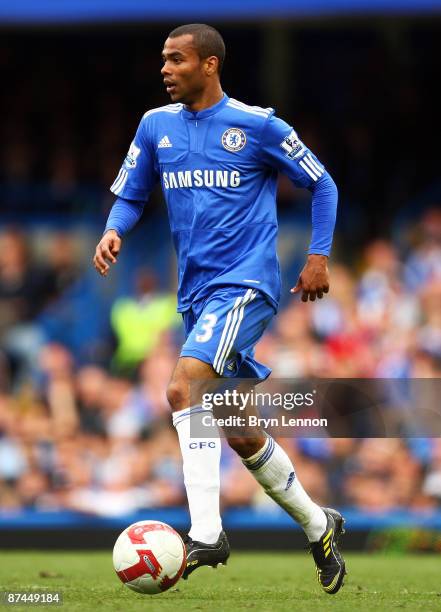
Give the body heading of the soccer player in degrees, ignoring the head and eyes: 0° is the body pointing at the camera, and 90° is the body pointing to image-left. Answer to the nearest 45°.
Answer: approximately 45°
